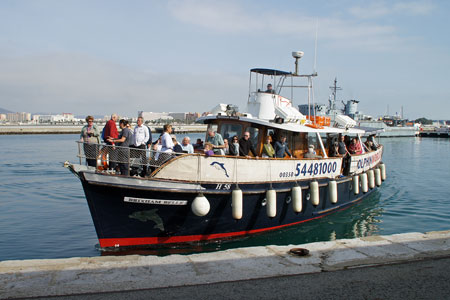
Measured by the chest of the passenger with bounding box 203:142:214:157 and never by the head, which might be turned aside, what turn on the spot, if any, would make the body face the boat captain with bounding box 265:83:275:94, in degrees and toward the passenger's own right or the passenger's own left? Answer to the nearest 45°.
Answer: approximately 180°

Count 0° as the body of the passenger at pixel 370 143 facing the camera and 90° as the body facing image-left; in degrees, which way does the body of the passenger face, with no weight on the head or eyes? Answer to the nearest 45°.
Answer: approximately 45°

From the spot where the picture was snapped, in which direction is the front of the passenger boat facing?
facing the viewer and to the left of the viewer

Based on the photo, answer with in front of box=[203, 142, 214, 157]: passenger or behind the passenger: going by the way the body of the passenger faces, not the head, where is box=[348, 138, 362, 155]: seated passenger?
behind

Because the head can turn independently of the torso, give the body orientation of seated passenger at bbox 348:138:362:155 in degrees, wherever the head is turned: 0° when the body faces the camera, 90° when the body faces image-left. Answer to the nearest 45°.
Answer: approximately 45°

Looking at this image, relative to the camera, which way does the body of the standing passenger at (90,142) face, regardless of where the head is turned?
toward the camera

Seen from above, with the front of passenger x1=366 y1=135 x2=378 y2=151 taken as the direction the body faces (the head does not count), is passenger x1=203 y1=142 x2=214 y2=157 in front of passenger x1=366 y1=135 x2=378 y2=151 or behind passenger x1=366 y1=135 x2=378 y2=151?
in front
